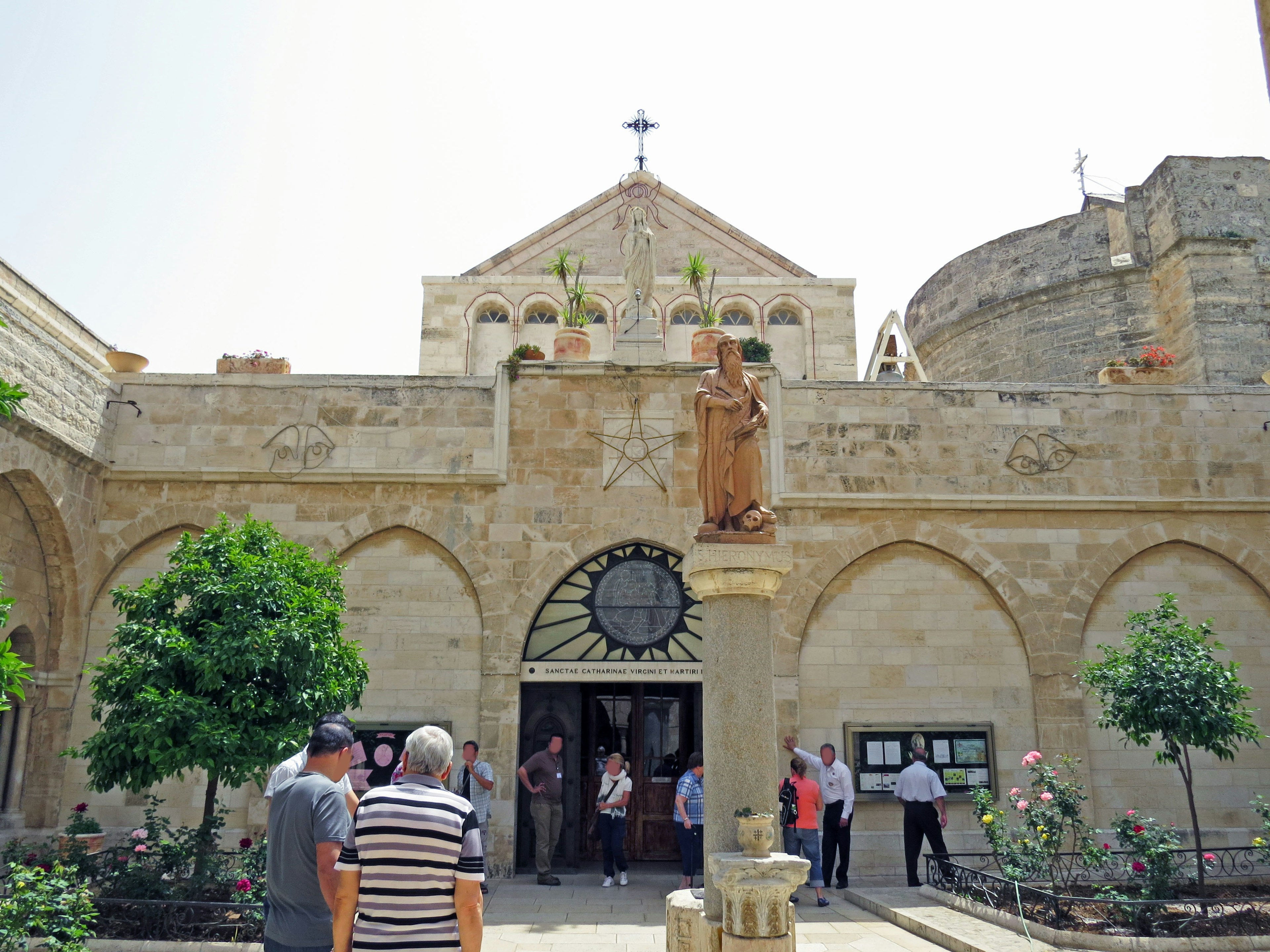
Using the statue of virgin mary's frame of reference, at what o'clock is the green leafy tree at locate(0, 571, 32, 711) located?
The green leafy tree is roughly at 1 o'clock from the statue of virgin mary.

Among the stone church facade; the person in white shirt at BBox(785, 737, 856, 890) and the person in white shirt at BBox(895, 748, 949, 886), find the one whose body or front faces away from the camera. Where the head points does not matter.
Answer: the person in white shirt at BBox(895, 748, 949, 886)

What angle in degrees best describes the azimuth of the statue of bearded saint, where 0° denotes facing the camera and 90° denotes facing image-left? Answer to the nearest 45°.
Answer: approximately 0°

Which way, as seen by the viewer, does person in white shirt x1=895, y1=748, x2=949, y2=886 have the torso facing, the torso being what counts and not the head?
away from the camera

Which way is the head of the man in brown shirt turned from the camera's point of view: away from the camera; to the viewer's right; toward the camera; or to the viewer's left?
toward the camera

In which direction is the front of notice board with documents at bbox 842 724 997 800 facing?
toward the camera

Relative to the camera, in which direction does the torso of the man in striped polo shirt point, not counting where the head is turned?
away from the camera

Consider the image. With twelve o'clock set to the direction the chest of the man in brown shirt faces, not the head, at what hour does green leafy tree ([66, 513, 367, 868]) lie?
The green leafy tree is roughly at 3 o'clock from the man in brown shirt.

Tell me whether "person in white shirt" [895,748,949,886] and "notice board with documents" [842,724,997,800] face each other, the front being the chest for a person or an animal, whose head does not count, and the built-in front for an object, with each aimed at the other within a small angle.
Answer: yes

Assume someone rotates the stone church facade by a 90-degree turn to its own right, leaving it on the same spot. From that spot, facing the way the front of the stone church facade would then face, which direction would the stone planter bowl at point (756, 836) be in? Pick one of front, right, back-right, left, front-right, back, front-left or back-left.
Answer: left

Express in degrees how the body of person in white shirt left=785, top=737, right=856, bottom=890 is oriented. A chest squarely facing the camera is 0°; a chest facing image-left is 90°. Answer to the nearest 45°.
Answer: approximately 45°

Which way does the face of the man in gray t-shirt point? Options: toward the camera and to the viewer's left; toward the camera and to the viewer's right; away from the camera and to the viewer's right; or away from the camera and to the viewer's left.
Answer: away from the camera and to the viewer's right

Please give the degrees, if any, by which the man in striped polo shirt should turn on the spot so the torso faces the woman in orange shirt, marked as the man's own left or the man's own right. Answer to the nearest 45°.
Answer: approximately 45° to the man's own right

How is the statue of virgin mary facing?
toward the camera

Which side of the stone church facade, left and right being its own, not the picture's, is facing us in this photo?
front

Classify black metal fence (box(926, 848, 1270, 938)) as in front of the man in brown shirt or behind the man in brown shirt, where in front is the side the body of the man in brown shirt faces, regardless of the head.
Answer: in front
